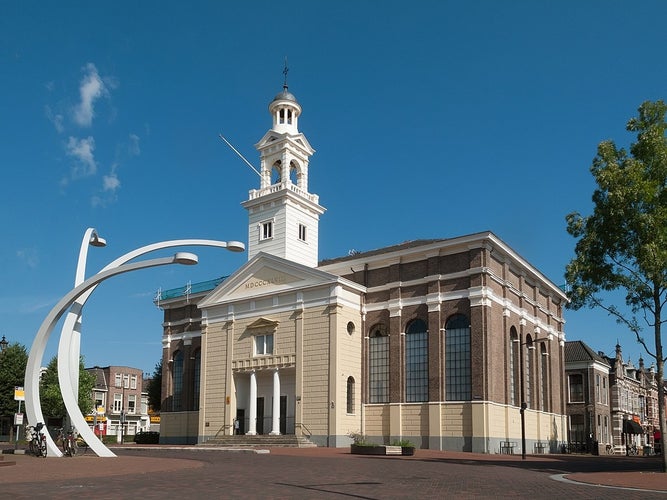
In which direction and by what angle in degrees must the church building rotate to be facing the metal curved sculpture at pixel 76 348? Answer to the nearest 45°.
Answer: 0° — it already faces it

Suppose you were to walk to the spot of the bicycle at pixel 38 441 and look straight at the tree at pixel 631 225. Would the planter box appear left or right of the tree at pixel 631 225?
left

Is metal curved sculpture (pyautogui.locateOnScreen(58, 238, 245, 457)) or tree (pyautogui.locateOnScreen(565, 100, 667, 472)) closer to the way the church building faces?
the metal curved sculpture

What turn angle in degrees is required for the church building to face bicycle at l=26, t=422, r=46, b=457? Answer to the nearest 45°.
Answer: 0° — it already faces it

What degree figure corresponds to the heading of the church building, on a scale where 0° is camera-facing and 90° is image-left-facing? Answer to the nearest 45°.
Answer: approximately 45°

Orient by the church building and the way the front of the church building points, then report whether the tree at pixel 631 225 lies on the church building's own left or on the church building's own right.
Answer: on the church building's own left

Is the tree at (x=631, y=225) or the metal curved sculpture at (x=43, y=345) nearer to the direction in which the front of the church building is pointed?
the metal curved sculpture
